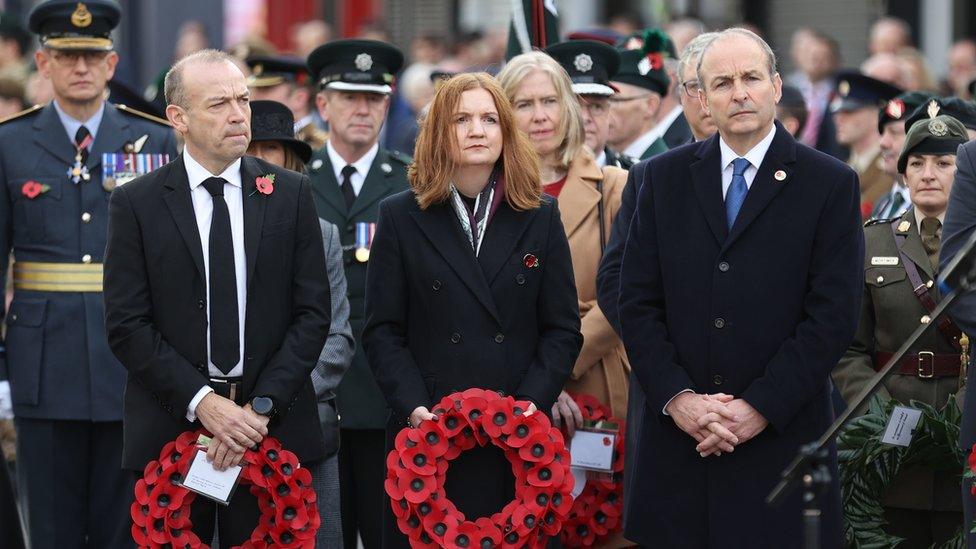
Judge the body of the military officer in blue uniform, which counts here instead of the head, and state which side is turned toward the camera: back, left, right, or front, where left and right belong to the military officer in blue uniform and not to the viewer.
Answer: front

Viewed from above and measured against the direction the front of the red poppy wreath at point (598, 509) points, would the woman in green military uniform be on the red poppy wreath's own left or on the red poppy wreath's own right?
on the red poppy wreath's own left

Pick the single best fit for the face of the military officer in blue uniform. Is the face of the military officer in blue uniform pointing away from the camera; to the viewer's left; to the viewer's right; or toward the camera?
toward the camera

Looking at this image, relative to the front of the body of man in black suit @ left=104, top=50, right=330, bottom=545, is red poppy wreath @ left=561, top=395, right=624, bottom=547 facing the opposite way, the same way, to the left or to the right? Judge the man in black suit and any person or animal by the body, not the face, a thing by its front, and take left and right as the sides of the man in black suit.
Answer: the same way

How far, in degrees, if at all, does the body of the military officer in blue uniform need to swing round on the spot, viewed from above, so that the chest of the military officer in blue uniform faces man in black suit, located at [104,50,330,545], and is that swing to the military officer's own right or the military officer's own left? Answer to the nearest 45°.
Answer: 0° — they already face them

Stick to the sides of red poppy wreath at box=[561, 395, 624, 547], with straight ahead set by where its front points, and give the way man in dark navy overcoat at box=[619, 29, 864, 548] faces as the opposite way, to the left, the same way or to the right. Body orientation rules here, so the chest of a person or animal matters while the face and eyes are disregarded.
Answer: the same way

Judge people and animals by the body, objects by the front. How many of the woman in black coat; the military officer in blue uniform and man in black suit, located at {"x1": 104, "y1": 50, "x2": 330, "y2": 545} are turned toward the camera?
3

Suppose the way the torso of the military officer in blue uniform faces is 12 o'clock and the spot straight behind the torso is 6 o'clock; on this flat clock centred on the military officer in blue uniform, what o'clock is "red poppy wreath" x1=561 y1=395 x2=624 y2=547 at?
The red poppy wreath is roughly at 10 o'clock from the military officer in blue uniform.

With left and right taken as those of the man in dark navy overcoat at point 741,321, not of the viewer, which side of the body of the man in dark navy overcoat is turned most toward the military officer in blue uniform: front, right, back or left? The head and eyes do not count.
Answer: right

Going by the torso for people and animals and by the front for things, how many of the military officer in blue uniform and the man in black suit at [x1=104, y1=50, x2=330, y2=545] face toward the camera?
2

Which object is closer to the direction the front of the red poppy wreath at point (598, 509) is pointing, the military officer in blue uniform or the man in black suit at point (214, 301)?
the man in black suit

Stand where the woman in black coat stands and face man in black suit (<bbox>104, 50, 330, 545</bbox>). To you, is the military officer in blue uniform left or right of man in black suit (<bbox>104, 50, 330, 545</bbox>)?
right

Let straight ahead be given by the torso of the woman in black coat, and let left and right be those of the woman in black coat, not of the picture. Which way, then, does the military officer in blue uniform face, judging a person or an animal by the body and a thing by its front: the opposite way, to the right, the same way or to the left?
the same way

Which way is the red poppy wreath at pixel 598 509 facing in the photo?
toward the camera

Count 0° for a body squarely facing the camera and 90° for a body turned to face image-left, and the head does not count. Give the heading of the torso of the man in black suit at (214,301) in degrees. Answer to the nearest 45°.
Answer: approximately 0°

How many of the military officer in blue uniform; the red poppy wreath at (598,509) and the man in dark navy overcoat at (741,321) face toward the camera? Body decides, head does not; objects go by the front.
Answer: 3

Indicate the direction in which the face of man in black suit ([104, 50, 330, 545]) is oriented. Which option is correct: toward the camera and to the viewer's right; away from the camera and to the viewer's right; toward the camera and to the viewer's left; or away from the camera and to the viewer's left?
toward the camera and to the viewer's right
